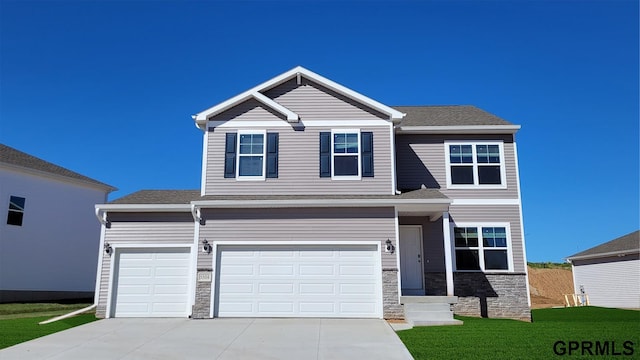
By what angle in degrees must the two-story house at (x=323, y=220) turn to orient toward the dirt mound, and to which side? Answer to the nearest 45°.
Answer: approximately 135° to its left

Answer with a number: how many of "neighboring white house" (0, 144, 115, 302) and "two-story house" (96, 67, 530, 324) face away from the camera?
0

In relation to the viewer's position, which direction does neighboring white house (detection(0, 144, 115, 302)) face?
facing the viewer and to the left of the viewer

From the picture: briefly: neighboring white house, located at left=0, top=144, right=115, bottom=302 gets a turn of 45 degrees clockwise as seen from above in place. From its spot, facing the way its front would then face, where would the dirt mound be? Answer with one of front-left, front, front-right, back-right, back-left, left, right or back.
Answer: back

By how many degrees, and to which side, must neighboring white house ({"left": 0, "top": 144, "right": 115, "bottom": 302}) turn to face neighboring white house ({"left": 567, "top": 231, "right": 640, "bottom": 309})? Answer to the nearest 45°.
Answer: approximately 135° to its left

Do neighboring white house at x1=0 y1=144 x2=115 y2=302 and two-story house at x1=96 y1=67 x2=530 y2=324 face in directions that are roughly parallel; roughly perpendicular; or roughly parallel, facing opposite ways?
roughly parallel

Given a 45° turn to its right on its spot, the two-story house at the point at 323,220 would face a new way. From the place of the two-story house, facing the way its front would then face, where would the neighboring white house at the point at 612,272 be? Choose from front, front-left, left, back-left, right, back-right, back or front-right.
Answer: back

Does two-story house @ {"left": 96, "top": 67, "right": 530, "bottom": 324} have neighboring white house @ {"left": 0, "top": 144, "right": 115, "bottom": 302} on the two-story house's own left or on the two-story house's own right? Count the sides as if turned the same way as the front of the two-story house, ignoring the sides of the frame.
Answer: on the two-story house's own right

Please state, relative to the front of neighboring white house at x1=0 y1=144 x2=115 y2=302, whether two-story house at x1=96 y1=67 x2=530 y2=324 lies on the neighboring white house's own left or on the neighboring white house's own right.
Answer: on the neighboring white house's own left

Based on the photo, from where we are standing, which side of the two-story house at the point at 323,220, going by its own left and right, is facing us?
front
